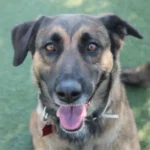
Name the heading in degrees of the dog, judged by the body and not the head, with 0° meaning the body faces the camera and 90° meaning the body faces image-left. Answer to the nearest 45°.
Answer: approximately 0°
